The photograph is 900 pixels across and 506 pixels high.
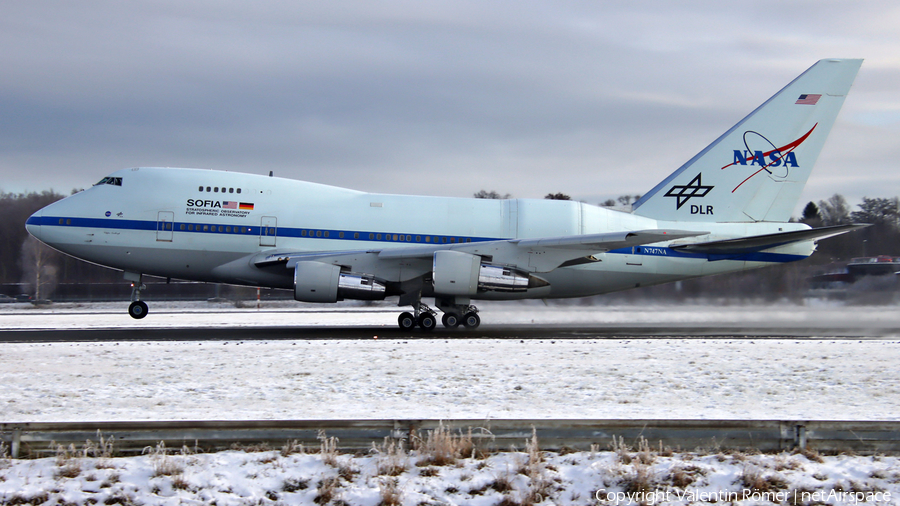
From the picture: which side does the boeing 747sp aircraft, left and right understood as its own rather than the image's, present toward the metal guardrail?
left

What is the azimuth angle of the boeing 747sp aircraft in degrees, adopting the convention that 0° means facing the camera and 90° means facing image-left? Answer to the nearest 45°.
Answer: approximately 90°
